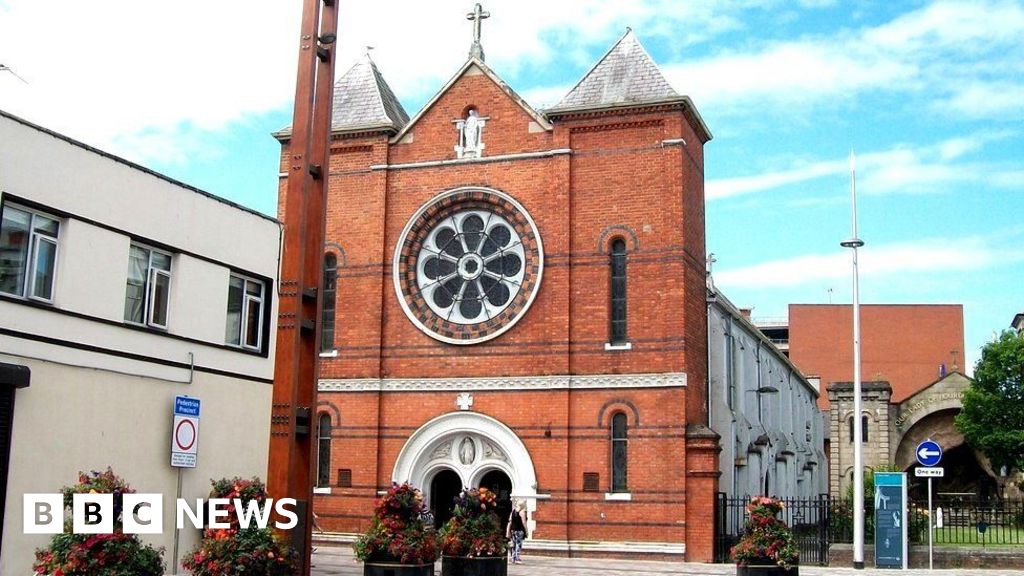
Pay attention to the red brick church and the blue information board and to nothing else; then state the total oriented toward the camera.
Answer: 2

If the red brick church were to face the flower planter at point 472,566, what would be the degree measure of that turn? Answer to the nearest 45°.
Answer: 0° — it already faces it

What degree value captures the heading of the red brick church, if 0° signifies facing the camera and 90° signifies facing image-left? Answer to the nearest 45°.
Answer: approximately 0°

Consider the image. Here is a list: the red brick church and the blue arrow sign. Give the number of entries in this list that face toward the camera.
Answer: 2

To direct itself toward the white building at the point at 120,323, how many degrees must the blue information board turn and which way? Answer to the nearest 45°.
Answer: approximately 45° to its right

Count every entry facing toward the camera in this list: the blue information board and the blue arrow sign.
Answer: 2

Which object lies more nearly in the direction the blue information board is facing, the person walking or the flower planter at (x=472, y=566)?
the flower planter

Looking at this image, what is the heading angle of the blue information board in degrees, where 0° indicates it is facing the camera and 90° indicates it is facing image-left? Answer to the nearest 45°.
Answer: approximately 0°
